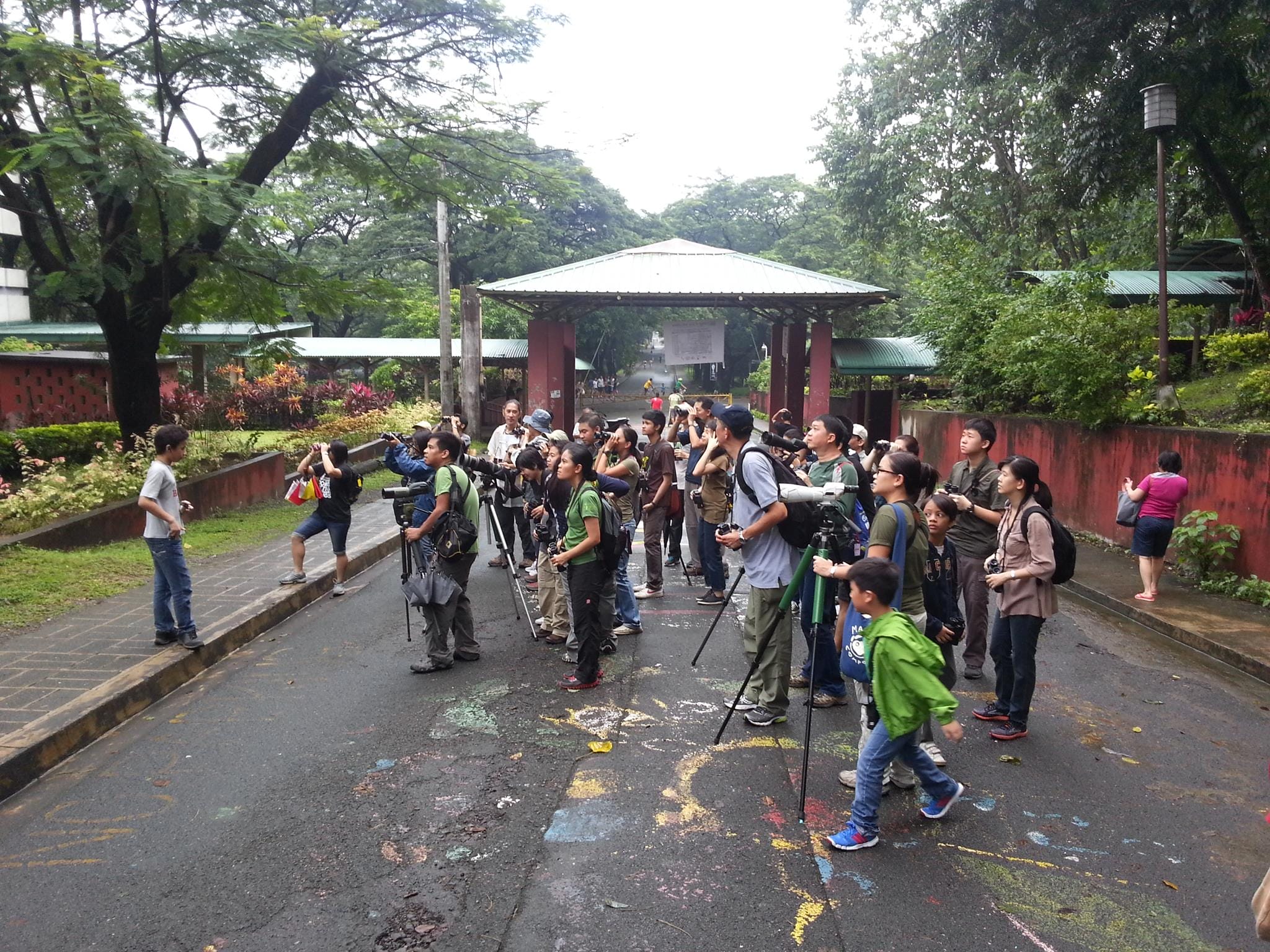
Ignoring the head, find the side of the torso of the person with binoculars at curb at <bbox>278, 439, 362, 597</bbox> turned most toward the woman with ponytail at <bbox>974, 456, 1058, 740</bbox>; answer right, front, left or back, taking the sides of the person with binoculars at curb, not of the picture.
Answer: left

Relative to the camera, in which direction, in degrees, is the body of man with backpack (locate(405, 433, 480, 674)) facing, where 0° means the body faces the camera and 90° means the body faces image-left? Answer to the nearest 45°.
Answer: approximately 90°

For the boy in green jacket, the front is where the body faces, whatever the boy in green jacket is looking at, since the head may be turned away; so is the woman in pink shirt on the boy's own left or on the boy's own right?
on the boy's own right

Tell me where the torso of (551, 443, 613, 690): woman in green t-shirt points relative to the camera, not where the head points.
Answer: to the viewer's left

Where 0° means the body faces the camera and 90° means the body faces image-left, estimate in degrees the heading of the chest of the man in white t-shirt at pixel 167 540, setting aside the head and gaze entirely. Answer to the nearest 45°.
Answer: approximately 270°

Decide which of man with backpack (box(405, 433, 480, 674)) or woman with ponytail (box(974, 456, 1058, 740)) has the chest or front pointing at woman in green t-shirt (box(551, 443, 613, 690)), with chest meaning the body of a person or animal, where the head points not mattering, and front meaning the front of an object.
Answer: the woman with ponytail

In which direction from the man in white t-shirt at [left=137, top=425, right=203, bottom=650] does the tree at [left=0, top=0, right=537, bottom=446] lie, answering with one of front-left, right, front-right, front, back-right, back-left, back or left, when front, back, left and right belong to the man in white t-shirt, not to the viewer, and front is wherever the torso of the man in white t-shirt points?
left

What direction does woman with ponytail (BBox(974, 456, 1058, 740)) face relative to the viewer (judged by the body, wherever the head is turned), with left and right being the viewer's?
facing to the left of the viewer

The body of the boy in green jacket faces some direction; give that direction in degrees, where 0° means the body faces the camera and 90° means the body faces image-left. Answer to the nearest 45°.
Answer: approximately 90°

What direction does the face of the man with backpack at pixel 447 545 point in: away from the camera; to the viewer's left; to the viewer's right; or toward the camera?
to the viewer's left

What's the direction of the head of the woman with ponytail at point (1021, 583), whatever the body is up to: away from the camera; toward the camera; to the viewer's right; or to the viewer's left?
to the viewer's left
